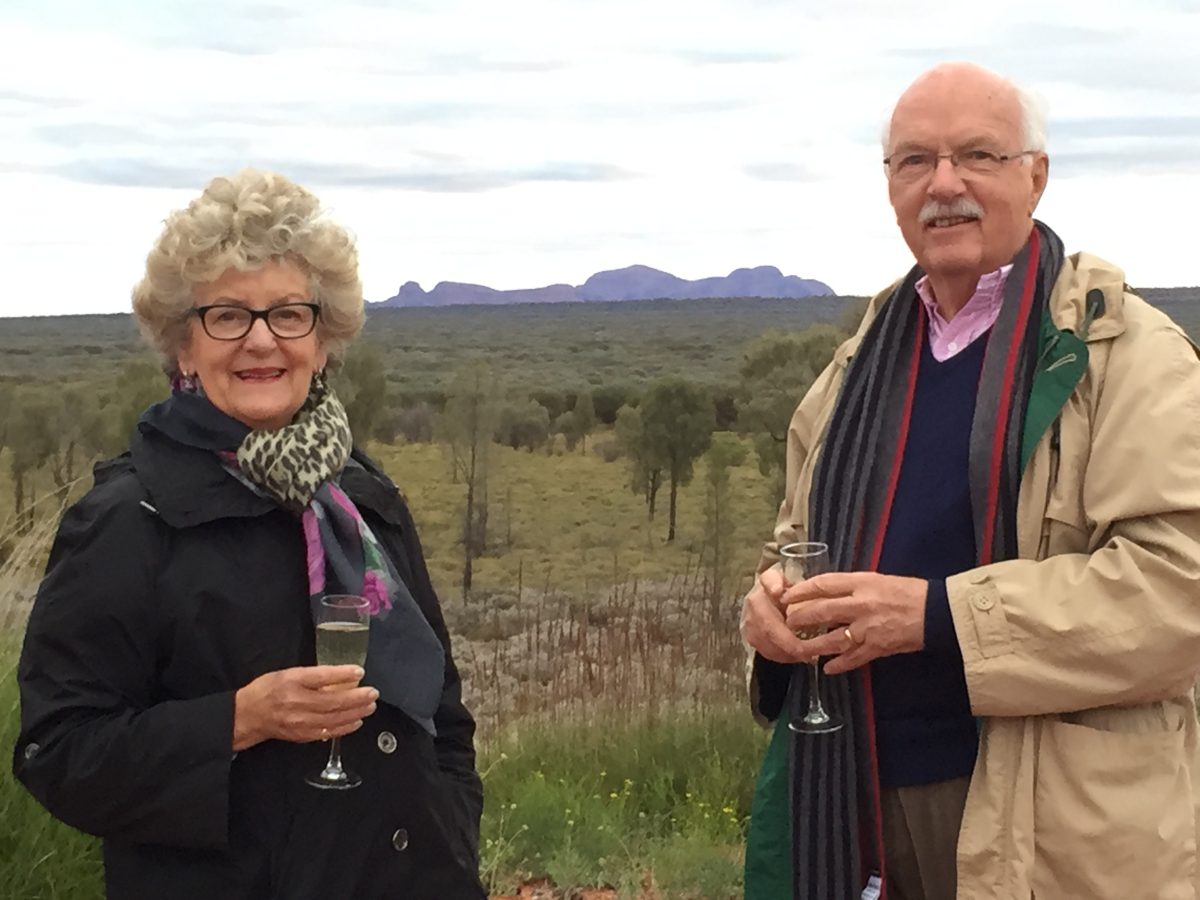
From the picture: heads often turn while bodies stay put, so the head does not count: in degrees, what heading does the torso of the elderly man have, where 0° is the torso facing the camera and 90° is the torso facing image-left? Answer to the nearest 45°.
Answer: approximately 45°

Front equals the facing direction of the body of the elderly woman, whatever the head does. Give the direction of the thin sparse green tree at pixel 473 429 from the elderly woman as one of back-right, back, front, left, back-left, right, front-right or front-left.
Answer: back-left

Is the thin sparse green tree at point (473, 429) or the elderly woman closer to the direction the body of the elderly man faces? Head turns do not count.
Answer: the elderly woman

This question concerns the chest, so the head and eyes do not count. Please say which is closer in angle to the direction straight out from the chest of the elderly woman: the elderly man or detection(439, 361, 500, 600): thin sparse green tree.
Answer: the elderly man

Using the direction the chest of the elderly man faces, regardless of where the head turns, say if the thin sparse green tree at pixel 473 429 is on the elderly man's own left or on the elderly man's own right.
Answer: on the elderly man's own right
